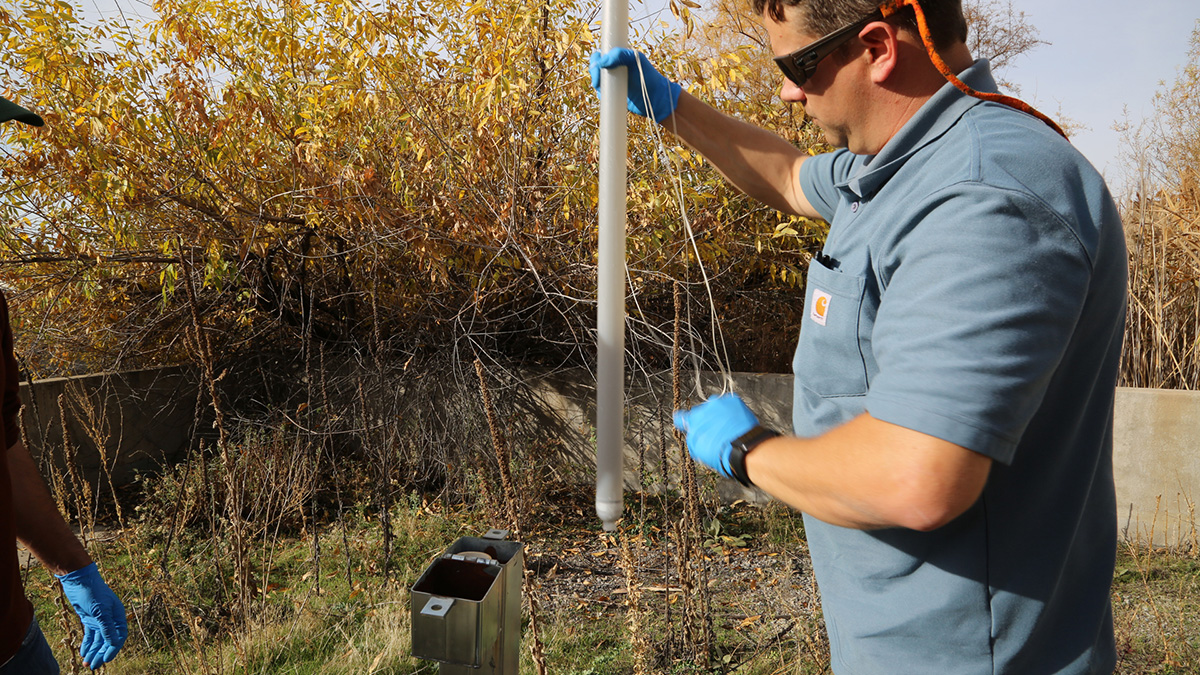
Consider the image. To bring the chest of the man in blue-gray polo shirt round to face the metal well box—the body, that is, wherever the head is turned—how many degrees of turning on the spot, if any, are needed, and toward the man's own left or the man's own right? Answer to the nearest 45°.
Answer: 0° — they already face it

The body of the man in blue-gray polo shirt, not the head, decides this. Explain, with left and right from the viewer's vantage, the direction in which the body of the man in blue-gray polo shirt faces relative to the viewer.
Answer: facing to the left of the viewer

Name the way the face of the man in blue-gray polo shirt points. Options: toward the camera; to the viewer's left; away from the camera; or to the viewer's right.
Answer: to the viewer's left
